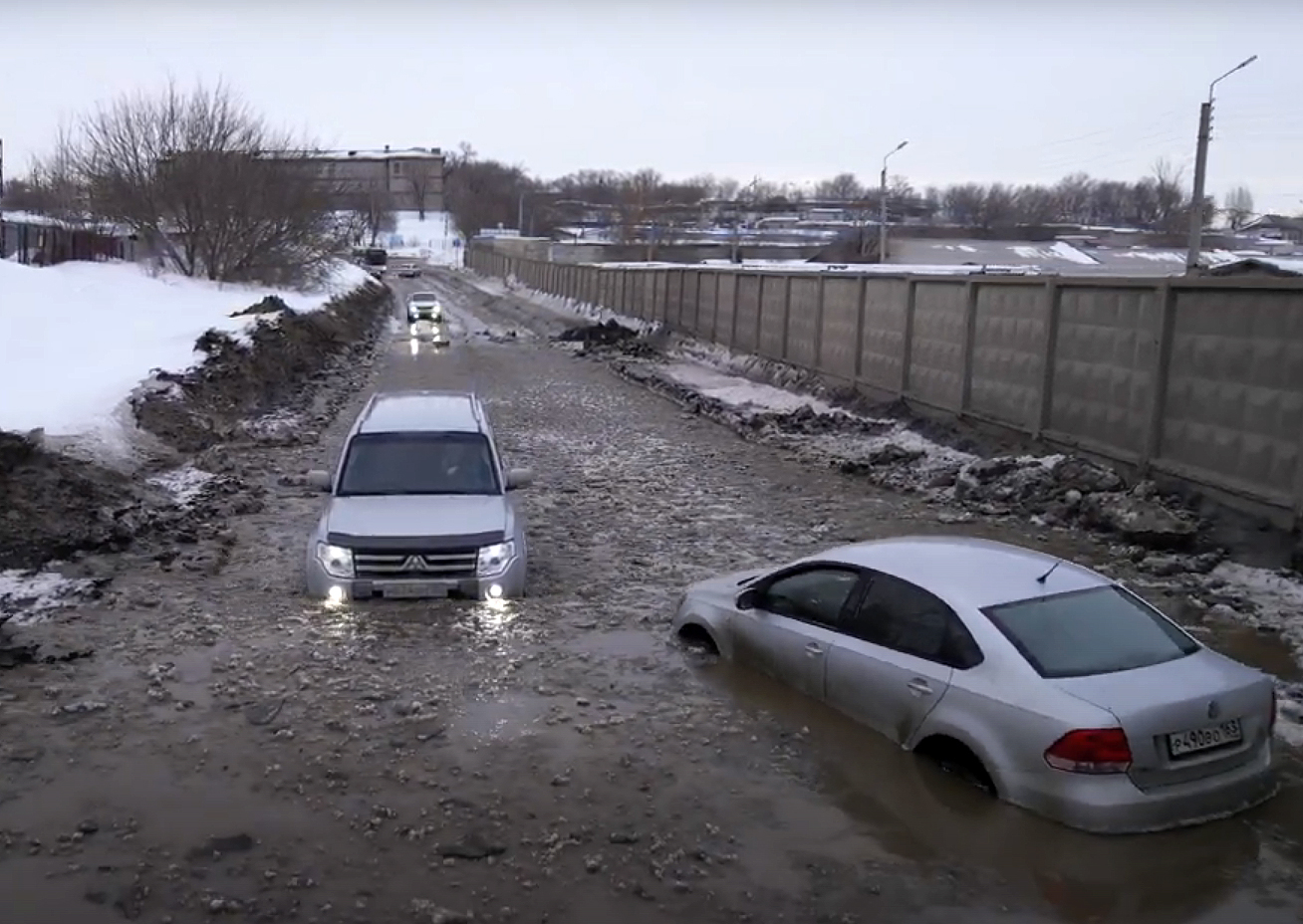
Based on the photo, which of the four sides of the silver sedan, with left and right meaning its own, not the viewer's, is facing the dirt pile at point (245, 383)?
front

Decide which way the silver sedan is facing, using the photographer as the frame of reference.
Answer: facing away from the viewer and to the left of the viewer

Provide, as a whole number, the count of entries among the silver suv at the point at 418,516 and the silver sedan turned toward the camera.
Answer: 1

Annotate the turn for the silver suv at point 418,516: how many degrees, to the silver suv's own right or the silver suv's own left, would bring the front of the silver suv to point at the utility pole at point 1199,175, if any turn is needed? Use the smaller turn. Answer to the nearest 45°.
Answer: approximately 135° to the silver suv's own left

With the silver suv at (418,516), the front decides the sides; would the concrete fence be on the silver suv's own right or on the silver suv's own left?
on the silver suv's own left

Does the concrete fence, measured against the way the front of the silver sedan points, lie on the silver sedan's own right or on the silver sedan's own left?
on the silver sedan's own right

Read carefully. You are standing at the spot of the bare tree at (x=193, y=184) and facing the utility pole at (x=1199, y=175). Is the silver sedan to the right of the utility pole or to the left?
right

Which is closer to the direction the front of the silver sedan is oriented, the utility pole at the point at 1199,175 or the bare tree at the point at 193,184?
the bare tree

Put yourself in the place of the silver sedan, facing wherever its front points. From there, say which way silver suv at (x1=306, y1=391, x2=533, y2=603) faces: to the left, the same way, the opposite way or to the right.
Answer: the opposite way

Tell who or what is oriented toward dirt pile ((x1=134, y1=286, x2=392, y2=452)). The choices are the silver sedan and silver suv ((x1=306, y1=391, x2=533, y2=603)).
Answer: the silver sedan

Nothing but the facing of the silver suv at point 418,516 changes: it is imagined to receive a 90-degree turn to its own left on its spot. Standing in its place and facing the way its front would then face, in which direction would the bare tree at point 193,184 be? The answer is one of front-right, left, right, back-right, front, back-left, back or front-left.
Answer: left

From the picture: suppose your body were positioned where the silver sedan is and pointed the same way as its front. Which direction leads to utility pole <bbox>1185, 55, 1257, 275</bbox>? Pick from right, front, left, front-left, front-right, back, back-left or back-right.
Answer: front-right

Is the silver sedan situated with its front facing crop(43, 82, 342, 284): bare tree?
yes

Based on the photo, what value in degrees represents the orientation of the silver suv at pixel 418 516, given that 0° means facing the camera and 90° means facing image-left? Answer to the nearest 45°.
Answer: approximately 0°
